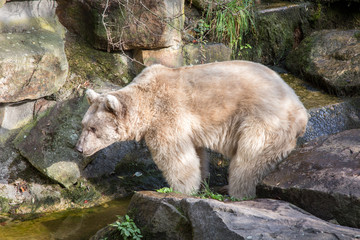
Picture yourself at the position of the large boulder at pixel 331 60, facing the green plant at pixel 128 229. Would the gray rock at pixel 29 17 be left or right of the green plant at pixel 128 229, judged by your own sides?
right

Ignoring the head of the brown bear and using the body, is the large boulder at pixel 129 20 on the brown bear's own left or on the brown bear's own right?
on the brown bear's own right

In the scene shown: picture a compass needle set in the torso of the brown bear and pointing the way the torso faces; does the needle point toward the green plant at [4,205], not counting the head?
yes

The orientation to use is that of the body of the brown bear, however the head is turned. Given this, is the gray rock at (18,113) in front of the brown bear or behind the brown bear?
in front

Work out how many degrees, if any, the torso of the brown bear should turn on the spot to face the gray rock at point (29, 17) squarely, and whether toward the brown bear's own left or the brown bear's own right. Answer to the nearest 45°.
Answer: approximately 45° to the brown bear's own right

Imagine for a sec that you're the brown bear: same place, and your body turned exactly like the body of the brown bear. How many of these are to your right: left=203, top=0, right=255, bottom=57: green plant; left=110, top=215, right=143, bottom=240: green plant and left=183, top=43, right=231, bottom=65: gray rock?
2

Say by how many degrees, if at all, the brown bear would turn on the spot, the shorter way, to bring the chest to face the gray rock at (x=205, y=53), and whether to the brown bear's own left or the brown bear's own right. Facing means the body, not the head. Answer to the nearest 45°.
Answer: approximately 90° to the brown bear's own right

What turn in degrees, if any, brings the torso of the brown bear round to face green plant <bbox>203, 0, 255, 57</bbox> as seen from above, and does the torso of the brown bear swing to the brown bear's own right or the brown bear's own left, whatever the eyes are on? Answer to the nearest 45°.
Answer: approximately 90° to the brown bear's own right

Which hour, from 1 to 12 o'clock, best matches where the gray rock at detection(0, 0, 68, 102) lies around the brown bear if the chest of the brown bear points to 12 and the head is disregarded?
The gray rock is roughly at 1 o'clock from the brown bear.

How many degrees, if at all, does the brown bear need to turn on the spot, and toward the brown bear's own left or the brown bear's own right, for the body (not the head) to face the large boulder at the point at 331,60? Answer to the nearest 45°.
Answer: approximately 135° to the brown bear's own right

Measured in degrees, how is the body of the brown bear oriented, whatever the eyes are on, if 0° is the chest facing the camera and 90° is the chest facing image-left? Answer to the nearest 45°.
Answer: approximately 90°
